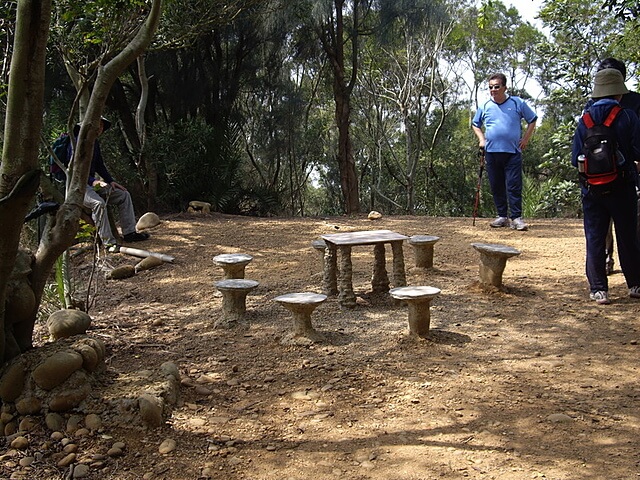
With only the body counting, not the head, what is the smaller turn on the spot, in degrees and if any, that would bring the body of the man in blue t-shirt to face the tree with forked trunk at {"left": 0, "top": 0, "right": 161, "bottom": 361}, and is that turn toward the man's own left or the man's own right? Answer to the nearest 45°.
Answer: approximately 45° to the man's own right

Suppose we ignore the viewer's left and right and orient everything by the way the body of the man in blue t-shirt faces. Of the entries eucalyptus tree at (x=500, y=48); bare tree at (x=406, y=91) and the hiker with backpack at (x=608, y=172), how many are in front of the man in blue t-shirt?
1

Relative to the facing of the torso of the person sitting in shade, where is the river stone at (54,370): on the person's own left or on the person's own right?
on the person's own right

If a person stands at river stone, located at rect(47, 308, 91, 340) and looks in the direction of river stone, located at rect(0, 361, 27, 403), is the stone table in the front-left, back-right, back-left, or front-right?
back-left

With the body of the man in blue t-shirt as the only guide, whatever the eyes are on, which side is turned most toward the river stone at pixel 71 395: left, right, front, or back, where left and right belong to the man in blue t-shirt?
front

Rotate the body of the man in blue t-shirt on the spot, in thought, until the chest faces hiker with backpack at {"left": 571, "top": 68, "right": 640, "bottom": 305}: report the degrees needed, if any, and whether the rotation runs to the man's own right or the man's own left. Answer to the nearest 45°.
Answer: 0° — they already face them

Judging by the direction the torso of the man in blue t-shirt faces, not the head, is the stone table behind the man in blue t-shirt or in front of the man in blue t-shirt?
in front

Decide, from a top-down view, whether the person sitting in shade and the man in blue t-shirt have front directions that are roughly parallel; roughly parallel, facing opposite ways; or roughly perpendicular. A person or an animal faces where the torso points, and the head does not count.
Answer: roughly perpendicular

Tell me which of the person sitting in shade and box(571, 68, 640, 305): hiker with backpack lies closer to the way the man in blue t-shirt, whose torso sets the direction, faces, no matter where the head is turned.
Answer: the hiker with backpack

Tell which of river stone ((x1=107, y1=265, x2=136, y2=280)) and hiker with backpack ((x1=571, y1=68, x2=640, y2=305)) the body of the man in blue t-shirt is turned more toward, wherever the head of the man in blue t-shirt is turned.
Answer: the hiker with backpack

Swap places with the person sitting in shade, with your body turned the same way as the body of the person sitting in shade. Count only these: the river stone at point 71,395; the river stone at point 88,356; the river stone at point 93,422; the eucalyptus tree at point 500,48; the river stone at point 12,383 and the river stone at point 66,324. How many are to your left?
1

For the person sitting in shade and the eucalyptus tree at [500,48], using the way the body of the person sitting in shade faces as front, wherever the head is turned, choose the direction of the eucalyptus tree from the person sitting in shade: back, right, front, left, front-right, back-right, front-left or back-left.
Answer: left

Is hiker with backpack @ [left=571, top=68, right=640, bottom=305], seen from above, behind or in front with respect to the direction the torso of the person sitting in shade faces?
in front

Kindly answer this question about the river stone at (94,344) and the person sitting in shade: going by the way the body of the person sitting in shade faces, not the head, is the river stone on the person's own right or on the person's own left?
on the person's own right

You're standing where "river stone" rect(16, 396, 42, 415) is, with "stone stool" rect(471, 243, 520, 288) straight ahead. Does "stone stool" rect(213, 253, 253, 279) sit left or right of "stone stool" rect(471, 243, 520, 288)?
left

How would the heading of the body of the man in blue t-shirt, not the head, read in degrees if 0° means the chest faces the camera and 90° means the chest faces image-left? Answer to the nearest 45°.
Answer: approximately 0°

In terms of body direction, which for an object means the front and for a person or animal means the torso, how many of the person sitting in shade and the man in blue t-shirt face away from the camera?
0

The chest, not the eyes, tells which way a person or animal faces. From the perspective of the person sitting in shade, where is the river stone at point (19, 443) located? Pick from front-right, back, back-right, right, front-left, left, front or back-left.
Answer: front-right

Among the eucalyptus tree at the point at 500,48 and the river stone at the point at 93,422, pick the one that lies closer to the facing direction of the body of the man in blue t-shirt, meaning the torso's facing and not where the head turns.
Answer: the river stone
